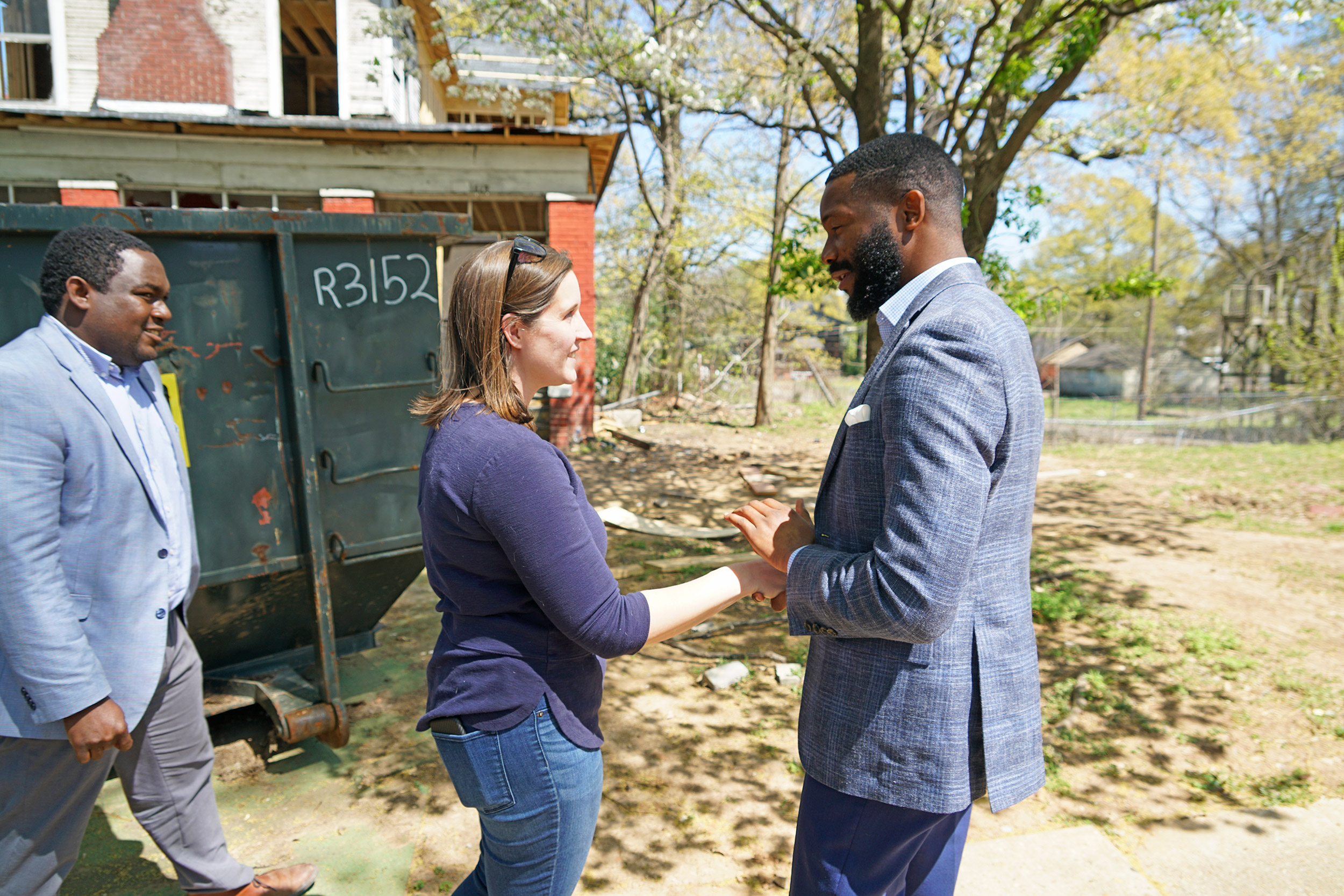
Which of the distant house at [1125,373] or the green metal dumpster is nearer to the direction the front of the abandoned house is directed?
the green metal dumpster

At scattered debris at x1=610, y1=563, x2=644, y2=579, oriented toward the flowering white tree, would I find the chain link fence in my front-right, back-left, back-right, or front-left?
front-right

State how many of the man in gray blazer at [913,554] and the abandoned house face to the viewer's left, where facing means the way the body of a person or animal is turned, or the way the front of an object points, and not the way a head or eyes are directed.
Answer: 1

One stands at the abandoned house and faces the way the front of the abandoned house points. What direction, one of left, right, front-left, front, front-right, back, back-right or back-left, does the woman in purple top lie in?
front

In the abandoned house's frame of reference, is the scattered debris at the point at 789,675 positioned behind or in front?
in front

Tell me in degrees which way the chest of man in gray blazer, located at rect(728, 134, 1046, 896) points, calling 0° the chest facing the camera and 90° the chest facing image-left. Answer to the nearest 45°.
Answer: approximately 90°

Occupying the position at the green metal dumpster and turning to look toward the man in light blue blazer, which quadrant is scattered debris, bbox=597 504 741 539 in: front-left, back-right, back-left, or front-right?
back-left

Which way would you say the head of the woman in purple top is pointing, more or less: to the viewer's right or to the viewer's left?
to the viewer's right

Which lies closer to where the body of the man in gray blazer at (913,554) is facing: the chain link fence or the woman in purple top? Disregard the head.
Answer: the woman in purple top

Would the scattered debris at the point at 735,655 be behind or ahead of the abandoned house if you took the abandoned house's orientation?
ahead

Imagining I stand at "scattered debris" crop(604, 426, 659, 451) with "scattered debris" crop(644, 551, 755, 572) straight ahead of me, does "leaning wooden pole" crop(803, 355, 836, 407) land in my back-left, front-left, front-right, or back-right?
back-left

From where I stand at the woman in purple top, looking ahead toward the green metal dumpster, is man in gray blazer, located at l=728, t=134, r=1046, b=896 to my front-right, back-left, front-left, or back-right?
back-right

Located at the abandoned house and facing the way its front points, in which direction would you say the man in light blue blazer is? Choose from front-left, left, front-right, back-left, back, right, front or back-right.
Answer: front

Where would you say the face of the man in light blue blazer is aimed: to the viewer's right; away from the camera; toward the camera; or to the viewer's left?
to the viewer's right

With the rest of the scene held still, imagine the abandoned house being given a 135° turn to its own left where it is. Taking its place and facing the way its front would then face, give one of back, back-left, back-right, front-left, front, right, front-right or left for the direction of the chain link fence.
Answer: front-right

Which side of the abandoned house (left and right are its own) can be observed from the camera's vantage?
front

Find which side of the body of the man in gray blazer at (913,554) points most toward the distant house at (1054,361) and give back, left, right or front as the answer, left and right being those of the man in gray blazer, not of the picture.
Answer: right

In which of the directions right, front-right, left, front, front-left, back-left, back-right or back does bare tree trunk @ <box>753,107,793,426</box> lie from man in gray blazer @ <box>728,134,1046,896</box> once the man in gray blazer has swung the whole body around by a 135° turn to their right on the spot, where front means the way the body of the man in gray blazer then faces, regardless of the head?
front-left

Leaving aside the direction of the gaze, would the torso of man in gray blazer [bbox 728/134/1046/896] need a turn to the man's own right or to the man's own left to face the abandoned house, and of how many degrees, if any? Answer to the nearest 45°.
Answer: approximately 45° to the man's own right
